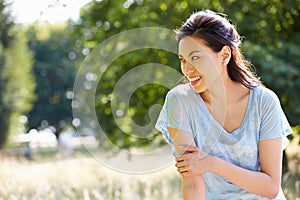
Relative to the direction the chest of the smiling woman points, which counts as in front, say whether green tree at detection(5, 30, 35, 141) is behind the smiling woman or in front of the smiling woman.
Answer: behind

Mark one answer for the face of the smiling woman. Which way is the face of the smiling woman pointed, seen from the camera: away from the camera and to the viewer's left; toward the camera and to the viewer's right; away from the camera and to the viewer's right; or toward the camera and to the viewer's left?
toward the camera and to the viewer's left

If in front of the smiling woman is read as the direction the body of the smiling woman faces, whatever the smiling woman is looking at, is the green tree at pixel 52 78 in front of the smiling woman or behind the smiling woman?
behind

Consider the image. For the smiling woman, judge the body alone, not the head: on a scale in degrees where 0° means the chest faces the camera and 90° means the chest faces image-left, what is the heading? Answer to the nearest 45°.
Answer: approximately 0°
